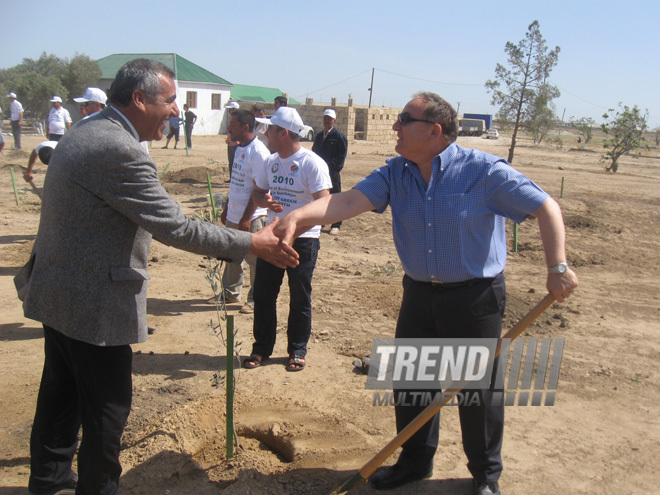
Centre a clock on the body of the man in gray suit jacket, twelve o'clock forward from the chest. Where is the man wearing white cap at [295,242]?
The man wearing white cap is roughly at 10 o'clock from the man in gray suit jacket.

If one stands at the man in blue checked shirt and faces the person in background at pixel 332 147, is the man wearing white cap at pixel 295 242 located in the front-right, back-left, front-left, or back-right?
front-left

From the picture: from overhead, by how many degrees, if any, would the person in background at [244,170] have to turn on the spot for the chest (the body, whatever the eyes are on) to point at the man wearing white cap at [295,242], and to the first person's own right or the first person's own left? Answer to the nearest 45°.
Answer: approximately 45° to the first person's own left

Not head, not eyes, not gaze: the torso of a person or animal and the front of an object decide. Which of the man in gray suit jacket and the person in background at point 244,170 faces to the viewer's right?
the man in gray suit jacket

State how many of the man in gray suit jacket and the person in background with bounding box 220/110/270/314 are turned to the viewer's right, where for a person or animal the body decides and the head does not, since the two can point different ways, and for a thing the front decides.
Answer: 1

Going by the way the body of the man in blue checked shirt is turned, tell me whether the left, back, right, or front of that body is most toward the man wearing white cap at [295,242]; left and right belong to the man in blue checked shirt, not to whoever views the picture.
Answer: right

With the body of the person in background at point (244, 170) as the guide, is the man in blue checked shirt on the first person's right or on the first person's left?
on the first person's left

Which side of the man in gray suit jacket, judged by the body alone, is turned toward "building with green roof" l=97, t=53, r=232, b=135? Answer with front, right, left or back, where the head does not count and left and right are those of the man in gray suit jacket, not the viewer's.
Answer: left

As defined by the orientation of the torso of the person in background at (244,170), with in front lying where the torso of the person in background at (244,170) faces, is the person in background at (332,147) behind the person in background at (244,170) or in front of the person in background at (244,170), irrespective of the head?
behind

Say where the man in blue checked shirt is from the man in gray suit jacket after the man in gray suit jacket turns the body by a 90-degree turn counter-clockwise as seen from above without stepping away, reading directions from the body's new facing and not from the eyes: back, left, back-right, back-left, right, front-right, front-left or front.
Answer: right

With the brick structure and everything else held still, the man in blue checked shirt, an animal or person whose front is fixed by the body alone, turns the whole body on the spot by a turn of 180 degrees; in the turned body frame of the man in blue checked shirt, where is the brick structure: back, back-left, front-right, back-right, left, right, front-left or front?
front-left

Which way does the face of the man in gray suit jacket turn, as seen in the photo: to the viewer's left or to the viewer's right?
to the viewer's right

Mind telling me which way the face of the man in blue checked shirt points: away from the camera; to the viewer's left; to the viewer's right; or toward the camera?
to the viewer's left

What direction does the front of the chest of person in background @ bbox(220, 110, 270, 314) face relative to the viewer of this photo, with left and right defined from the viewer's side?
facing the viewer and to the left of the viewer

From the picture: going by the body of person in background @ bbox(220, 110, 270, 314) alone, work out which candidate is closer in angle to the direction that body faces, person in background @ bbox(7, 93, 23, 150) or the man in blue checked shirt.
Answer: the man in blue checked shirt

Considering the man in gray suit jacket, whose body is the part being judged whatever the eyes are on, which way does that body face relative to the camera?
to the viewer's right
